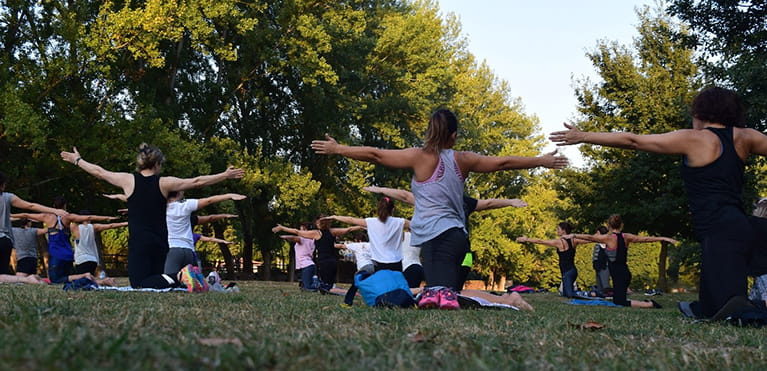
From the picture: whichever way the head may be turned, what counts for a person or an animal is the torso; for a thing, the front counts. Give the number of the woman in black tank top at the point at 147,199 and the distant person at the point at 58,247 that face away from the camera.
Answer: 2

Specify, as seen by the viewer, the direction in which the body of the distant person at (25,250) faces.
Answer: away from the camera

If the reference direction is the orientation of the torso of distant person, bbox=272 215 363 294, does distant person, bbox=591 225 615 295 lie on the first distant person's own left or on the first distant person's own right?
on the first distant person's own right

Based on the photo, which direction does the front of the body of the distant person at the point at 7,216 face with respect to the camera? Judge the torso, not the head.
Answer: away from the camera

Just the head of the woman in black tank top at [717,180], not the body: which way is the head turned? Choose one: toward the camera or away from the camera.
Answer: away from the camera

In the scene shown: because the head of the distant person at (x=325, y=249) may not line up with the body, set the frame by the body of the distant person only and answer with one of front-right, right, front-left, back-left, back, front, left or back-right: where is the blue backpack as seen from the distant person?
back

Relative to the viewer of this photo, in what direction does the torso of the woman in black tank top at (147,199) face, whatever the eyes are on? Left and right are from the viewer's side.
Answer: facing away from the viewer

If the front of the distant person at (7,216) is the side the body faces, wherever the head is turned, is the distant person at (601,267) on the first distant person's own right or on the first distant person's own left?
on the first distant person's own right

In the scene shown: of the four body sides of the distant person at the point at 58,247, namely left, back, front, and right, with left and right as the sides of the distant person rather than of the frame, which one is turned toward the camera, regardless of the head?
back

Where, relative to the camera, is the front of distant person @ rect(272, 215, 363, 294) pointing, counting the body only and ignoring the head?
away from the camera

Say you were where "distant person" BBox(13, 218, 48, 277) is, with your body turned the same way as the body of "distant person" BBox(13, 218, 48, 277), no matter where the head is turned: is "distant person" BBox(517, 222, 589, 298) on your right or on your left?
on your right
